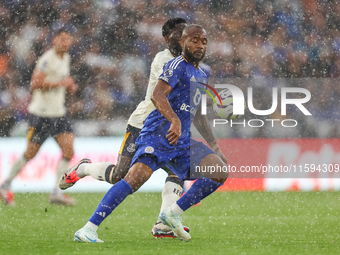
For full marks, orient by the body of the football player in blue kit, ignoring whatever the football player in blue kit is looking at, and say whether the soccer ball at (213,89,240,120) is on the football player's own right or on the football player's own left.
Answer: on the football player's own left

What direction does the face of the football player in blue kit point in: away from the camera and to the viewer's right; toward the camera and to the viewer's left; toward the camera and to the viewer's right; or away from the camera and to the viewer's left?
toward the camera and to the viewer's right

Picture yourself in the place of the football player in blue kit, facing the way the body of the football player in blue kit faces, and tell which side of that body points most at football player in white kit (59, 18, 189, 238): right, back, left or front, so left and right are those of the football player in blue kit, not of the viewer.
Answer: back

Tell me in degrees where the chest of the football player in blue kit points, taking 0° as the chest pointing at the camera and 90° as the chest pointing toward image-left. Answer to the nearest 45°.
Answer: approximately 315°
